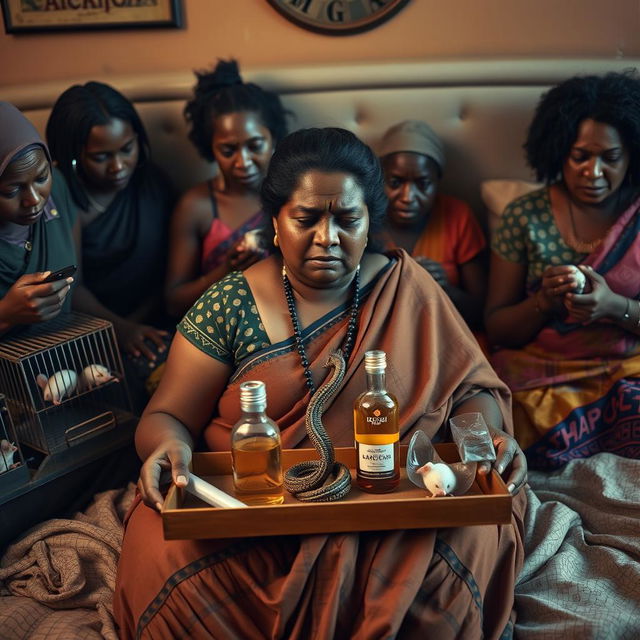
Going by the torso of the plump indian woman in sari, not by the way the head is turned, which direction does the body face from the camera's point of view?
toward the camera

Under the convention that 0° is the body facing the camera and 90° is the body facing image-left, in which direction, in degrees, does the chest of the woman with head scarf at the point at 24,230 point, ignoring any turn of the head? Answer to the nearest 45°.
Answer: approximately 315°

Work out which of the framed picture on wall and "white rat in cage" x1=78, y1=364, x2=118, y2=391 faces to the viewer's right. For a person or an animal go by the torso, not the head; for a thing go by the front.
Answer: the white rat in cage

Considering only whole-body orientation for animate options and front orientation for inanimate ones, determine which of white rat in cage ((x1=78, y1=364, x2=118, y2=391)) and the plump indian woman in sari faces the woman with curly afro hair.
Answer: the white rat in cage

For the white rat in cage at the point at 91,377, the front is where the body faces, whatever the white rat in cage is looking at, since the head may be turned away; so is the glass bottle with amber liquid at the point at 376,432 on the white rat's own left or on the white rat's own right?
on the white rat's own right

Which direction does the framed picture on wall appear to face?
toward the camera

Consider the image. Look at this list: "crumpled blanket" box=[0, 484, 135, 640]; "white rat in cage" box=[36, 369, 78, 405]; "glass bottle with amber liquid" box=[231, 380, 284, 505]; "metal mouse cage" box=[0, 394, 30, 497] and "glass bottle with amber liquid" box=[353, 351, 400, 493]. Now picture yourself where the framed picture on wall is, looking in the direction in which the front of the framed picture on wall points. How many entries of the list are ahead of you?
5

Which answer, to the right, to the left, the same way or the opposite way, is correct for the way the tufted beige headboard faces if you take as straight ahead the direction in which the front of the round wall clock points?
the same way

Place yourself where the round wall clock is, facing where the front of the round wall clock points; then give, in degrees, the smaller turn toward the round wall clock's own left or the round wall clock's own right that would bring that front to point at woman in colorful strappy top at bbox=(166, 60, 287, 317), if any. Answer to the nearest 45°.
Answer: approximately 45° to the round wall clock's own right

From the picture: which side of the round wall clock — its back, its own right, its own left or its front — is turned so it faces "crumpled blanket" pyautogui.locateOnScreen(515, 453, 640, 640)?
front

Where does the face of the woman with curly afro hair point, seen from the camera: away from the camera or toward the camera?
toward the camera

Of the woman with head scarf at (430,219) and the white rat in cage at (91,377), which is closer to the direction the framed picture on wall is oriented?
the white rat in cage

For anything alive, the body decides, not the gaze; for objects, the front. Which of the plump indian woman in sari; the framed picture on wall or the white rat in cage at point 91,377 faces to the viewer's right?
the white rat in cage

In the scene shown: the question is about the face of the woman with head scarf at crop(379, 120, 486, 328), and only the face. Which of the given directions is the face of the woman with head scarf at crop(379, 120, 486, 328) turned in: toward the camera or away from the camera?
toward the camera

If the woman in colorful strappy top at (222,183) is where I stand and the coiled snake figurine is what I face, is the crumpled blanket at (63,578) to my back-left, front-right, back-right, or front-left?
front-right

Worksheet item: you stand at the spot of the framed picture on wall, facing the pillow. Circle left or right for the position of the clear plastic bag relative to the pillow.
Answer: right

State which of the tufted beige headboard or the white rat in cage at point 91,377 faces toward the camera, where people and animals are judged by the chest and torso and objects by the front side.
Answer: the tufted beige headboard

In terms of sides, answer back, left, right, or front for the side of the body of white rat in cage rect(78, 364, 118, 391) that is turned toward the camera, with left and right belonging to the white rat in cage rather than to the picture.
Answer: right
